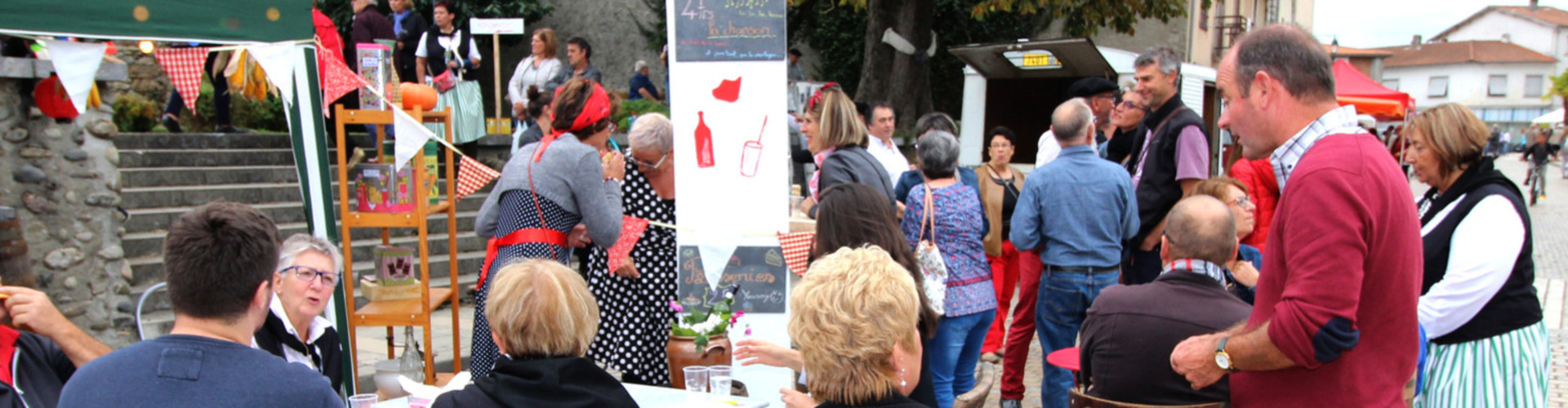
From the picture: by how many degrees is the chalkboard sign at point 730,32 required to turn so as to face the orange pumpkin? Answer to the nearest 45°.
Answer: approximately 135° to its right

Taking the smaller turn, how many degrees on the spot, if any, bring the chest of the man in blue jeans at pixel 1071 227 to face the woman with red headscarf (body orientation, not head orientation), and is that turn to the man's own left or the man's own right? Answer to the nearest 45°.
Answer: approximately 135° to the man's own left

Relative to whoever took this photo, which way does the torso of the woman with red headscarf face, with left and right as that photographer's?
facing away from the viewer and to the right of the viewer

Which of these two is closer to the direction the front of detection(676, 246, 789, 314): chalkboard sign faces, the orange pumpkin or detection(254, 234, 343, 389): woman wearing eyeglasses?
the woman wearing eyeglasses

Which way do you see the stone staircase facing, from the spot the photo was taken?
facing the viewer

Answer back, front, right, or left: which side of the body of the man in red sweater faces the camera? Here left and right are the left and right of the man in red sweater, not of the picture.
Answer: left

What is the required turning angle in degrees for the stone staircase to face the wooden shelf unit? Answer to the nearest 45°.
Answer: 0° — it already faces it

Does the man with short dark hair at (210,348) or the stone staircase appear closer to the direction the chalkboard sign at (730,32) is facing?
the man with short dark hair

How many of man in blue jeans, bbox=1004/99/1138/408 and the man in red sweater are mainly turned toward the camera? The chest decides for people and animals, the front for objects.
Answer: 0

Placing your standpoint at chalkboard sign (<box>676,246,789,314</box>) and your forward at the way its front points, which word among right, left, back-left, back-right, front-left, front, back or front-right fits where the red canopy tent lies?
back-left

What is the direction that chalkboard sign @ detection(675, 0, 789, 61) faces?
toward the camera

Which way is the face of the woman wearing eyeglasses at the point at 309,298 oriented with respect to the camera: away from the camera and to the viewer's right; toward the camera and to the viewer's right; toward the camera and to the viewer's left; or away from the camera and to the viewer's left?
toward the camera and to the viewer's right

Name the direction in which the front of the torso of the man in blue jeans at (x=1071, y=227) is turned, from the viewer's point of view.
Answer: away from the camera

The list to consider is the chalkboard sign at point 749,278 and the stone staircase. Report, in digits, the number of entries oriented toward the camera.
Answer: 2

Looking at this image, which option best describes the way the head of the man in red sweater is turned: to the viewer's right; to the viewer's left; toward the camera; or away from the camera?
to the viewer's left

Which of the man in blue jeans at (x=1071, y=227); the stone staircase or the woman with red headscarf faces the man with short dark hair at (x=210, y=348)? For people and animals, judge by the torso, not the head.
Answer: the stone staircase
